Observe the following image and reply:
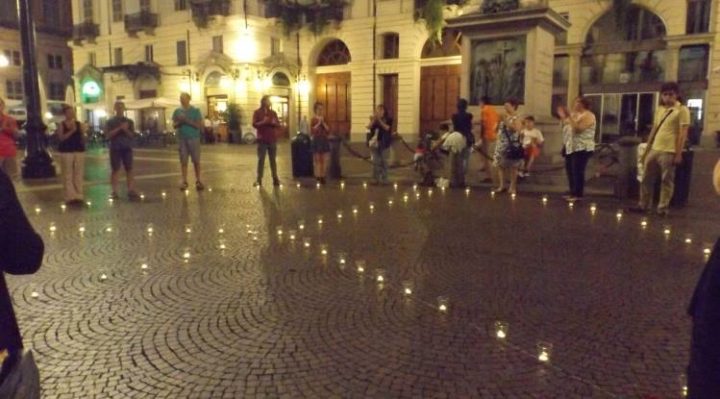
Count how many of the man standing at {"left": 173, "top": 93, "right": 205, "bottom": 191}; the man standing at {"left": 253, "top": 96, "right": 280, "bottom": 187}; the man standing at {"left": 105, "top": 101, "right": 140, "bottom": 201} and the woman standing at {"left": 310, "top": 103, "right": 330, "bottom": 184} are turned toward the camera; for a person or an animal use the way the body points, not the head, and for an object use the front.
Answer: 4

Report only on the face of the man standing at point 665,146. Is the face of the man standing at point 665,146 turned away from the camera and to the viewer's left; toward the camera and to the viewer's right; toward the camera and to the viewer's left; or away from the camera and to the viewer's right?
toward the camera and to the viewer's left

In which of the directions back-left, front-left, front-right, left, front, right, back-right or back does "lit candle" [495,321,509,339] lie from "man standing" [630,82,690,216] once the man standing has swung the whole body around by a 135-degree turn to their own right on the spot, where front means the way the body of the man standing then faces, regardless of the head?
back

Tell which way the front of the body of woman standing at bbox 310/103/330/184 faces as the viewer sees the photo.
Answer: toward the camera

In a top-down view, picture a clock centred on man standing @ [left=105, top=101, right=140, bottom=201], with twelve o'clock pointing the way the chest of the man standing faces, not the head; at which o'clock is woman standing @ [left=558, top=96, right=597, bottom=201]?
The woman standing is roughly at 10 o'clock from the man standing.

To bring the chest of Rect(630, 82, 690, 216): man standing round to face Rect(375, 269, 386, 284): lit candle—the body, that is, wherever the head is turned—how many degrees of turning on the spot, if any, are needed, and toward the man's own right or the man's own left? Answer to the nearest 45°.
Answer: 0° — they already face it

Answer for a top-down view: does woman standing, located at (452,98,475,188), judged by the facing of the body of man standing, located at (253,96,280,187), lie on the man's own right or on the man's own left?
on the man's own left

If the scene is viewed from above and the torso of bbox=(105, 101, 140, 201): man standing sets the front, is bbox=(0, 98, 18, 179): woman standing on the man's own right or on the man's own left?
on the man's own right

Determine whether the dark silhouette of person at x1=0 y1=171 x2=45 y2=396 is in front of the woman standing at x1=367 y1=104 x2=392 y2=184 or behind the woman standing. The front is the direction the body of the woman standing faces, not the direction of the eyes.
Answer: in front

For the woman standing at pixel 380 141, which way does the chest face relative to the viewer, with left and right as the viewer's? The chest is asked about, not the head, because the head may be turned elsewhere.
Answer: facing the viewer

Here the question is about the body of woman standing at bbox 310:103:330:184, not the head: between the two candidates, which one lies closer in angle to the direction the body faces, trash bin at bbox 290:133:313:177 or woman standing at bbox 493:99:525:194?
the woman standing

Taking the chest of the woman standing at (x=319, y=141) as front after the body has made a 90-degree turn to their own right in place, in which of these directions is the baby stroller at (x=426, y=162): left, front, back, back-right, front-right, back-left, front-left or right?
back

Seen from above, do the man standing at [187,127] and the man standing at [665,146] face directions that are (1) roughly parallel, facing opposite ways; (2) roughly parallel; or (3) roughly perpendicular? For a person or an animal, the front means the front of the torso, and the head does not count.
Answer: roughly perpendicular
